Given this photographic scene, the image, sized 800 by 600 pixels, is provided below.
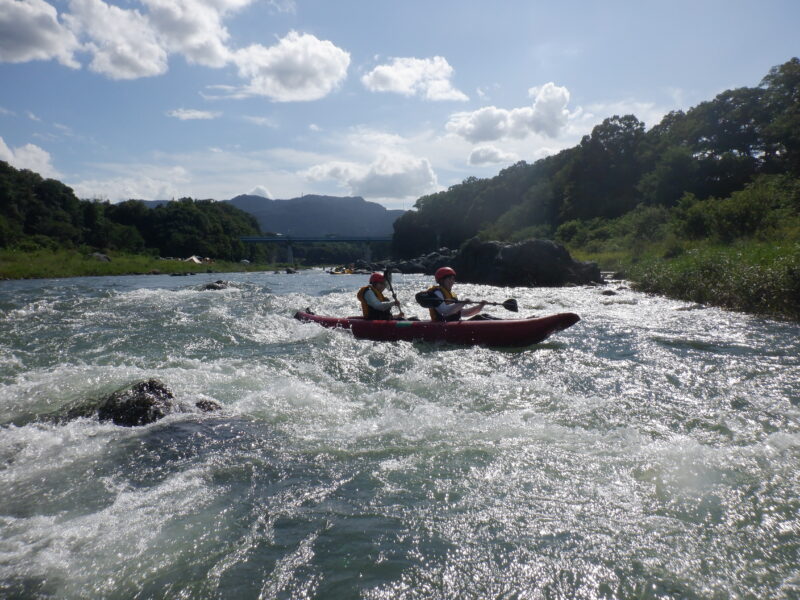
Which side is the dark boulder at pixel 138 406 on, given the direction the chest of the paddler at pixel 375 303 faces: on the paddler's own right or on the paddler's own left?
on the paddler's own right

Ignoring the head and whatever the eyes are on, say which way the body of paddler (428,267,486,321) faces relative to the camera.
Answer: to the viewer's right

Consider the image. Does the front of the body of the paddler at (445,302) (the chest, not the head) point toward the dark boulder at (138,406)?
no

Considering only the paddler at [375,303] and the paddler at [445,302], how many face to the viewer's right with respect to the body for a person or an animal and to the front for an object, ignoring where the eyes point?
2

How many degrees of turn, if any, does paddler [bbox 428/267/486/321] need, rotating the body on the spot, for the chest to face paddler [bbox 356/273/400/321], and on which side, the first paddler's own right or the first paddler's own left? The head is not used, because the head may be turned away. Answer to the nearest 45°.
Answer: approximately 180°

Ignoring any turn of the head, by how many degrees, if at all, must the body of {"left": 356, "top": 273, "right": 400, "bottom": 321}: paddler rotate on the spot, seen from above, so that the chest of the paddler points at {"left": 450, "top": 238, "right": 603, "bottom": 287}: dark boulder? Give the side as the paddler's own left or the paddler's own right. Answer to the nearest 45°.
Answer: approximately 45° to the paddler's own left

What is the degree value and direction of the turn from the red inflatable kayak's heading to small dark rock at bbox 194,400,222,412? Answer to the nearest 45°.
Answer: approximately 135° to its right

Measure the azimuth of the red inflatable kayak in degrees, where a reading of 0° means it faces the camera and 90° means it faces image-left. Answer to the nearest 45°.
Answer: approximately 270°

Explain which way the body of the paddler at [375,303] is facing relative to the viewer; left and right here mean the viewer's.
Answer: facing to the right of the viewer

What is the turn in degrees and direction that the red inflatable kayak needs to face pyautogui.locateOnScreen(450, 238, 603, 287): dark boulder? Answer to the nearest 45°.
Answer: approximately 90° to its left

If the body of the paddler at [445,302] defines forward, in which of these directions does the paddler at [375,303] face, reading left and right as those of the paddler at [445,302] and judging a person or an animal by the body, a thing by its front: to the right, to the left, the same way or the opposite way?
the same way

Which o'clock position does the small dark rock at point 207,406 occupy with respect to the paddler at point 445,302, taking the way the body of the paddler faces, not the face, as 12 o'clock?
The small dark rock is roughly at 4 o'clock from the paddler.

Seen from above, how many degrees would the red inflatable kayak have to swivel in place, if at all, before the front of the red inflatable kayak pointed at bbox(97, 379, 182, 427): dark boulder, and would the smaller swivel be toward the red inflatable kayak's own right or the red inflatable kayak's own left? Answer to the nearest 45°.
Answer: approximately 135° to the red inflatable kayak's own right

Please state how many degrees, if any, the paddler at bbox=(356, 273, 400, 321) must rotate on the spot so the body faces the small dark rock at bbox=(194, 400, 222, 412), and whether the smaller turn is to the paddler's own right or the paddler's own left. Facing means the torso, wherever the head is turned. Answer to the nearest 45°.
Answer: approximately 90° to the paddler's own right
